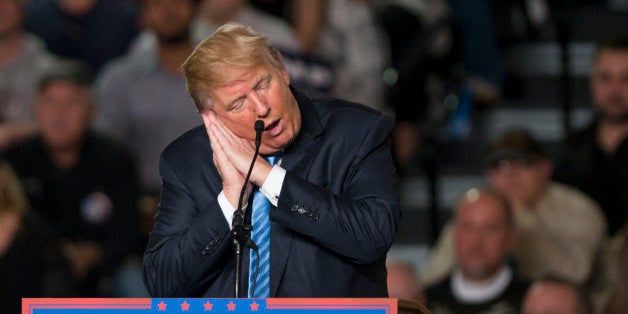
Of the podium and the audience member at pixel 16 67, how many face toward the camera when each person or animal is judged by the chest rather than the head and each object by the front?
2

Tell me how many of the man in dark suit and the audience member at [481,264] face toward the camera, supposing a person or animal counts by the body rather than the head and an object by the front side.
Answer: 2

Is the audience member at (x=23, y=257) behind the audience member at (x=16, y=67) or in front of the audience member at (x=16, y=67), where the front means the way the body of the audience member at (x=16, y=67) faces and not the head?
in front

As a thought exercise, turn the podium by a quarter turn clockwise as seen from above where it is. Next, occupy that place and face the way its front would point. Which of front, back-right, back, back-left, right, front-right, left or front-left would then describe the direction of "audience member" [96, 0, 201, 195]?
right

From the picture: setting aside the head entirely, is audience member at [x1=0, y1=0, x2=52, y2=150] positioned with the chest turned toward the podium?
yes

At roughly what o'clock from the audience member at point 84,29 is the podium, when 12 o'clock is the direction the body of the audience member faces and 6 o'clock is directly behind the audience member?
The podium is roughly at 12 o'clock from the audience member.

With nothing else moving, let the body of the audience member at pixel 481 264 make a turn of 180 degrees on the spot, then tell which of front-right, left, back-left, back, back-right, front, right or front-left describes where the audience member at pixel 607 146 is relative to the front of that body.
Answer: front-right

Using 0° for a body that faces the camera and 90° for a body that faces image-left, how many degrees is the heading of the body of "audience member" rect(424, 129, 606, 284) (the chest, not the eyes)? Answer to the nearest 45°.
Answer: approximately 45°
